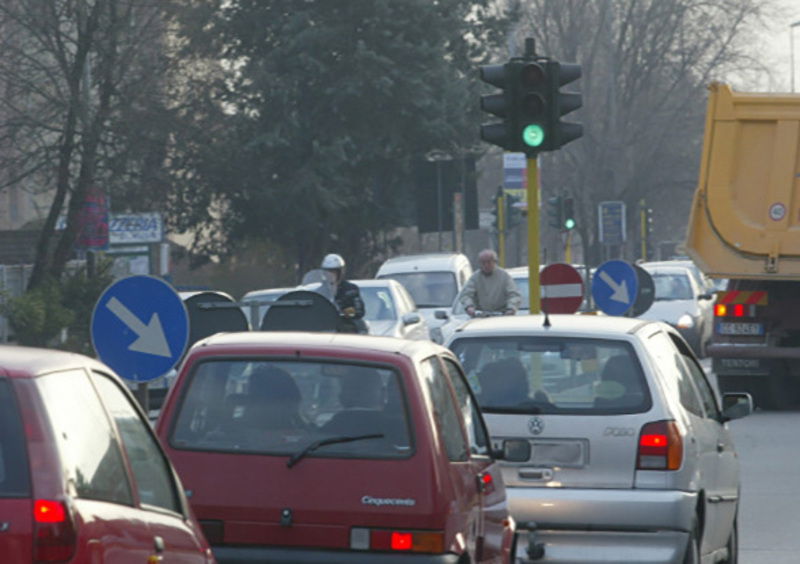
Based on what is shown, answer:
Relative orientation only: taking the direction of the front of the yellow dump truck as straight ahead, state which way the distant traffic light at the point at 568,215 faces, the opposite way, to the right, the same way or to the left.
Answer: the opposite way

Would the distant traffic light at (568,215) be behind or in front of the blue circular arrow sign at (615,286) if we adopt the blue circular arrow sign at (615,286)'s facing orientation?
behind

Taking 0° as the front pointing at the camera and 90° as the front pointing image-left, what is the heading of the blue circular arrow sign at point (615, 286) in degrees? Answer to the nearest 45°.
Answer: approximately 0°

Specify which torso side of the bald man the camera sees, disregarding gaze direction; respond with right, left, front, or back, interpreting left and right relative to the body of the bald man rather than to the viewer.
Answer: front

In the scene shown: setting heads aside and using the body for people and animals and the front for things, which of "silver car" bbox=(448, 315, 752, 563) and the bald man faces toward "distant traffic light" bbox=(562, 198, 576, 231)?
the silver car

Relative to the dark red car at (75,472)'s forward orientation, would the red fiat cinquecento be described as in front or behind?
in front

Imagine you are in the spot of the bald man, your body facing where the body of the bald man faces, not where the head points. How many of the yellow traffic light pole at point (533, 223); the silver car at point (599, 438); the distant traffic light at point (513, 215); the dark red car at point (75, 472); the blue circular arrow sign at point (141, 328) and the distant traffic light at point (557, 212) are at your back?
2

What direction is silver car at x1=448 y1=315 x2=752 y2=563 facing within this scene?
away from the camera

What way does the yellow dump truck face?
away from the camera

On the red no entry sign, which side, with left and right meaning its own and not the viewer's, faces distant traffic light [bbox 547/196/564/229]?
back

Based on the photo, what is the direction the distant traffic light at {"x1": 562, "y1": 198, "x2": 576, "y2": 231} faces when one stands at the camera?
facing the viewer

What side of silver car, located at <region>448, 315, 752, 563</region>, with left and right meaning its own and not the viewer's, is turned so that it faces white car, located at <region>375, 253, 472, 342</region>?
front
